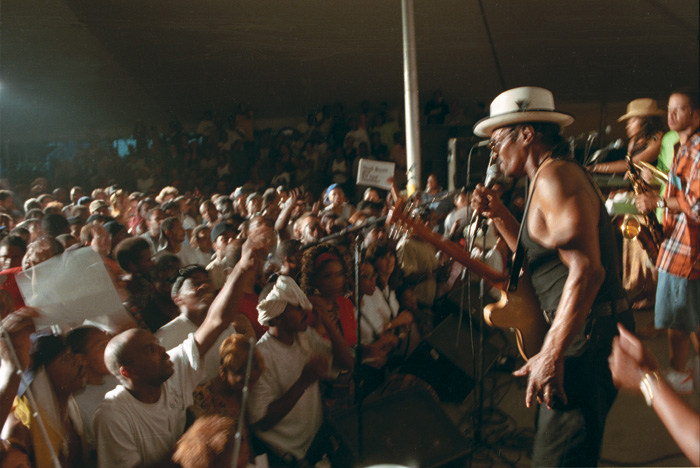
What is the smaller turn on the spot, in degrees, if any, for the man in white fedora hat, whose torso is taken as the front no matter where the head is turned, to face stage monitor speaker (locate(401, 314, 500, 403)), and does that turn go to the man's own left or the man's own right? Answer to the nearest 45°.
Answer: approximately 45° to the man's own right

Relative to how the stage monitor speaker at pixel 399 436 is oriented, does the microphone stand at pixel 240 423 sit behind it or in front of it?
behind

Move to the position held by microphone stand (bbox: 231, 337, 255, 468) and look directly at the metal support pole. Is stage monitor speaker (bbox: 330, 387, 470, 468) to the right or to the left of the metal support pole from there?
right

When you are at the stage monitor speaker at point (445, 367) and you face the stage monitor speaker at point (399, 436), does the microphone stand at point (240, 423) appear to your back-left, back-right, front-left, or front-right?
front-right

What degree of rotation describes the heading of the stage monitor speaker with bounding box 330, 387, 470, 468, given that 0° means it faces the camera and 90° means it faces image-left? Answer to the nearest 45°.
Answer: approximately 270°

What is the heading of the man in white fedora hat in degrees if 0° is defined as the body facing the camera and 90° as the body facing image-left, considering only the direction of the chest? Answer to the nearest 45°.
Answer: approximately 90°

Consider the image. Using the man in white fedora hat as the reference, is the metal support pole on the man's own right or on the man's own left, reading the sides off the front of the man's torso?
on the man's own right

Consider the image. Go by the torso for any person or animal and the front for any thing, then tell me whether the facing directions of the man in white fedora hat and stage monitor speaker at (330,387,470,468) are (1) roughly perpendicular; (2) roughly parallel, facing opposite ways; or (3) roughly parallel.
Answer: roughly parallel, facing opposite ways

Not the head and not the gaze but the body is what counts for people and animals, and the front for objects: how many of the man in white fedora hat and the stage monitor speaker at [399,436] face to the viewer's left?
1

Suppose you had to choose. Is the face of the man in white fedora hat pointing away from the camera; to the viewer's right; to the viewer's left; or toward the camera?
to the viewer's left
